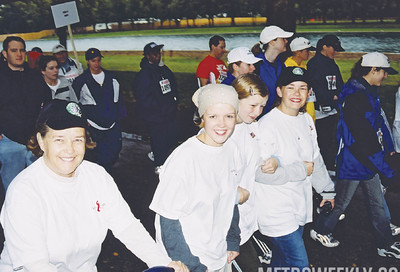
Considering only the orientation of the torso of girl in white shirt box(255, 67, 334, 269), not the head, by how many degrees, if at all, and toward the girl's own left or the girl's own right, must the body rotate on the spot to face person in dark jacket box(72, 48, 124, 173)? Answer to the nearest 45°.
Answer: approximately 180°

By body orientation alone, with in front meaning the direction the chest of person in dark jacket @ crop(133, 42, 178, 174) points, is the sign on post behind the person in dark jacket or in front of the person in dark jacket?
behind

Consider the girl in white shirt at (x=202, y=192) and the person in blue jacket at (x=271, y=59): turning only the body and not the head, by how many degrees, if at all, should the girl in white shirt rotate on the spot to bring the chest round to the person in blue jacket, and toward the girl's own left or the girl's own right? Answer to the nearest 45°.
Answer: approximately 135° to the girl's own left

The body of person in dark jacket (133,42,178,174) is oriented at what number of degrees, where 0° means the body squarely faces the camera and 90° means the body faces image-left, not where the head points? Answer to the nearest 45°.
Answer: approximately 315°
